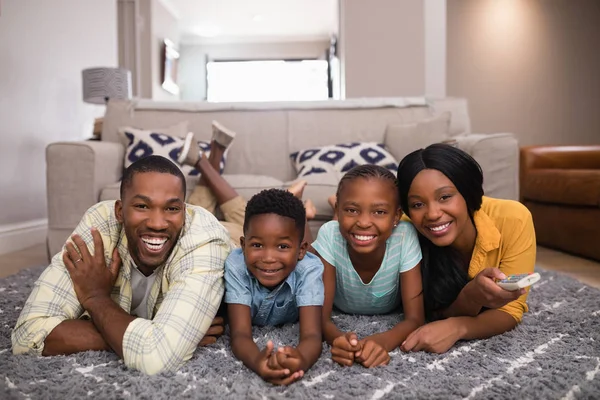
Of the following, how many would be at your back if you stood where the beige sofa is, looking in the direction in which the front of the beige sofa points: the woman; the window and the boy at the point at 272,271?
1

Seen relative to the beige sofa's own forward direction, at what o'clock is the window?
The window is roughly at 6 o'clock from the beige sofa.

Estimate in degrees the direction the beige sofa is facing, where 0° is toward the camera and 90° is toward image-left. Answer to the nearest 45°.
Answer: approximately 0°

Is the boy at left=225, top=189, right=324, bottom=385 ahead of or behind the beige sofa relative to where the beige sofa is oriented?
ahead

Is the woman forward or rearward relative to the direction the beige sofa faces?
forward

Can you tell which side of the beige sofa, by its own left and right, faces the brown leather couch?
left
